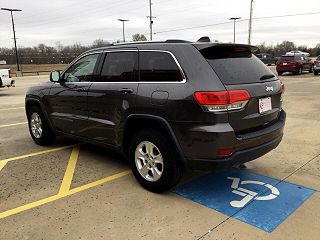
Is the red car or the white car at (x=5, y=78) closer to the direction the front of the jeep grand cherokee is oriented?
the white car

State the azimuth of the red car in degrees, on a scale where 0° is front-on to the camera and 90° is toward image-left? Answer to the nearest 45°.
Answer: approximately 225°

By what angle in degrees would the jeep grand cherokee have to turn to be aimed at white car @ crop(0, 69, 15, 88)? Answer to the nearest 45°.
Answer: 0° — it already faces it

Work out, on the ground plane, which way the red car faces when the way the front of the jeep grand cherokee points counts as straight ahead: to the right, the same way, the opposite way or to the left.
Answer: to the right

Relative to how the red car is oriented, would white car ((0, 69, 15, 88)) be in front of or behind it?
behind

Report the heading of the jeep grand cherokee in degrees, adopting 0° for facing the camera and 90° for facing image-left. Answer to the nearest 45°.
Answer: approximately 135°

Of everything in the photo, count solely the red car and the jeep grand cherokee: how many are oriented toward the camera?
0
